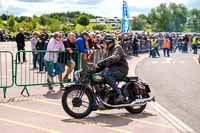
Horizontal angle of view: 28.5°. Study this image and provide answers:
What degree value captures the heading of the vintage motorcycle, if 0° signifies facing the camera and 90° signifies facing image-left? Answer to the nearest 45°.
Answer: approximately 45°

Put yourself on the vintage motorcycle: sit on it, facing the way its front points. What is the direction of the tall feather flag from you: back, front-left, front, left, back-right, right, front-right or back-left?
back-right

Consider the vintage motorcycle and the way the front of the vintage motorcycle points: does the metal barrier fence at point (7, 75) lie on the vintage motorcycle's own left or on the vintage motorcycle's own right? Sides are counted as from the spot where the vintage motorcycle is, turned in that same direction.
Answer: on the vintage motorcycle's own right
